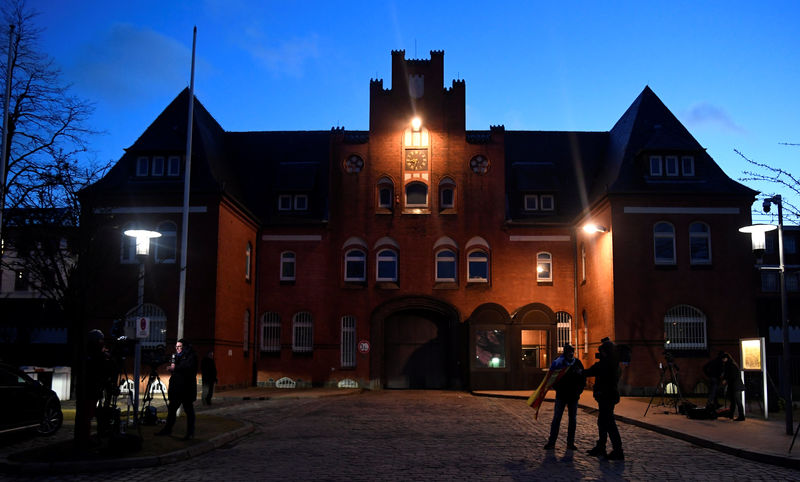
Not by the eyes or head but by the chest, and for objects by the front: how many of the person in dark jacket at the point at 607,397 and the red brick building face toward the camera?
1

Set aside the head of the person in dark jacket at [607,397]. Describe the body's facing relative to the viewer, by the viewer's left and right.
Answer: facing to the left of the viewer

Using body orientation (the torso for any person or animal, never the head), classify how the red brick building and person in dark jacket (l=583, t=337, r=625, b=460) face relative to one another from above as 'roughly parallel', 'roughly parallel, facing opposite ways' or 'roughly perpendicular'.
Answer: roughly perpendicular

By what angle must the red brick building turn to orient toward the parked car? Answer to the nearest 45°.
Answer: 0° — it already faces it

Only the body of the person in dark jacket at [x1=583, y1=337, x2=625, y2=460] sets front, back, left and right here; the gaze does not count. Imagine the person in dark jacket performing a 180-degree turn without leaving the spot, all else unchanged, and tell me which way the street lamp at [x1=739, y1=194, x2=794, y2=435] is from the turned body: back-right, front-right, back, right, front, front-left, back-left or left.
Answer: front-left

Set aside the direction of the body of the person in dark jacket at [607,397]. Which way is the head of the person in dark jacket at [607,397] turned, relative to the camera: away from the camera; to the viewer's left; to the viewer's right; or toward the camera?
to the viewer's left

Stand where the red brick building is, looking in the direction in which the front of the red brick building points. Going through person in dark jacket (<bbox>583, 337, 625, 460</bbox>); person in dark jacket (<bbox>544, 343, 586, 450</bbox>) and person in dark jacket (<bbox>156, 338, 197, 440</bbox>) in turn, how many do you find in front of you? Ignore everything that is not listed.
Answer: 3
